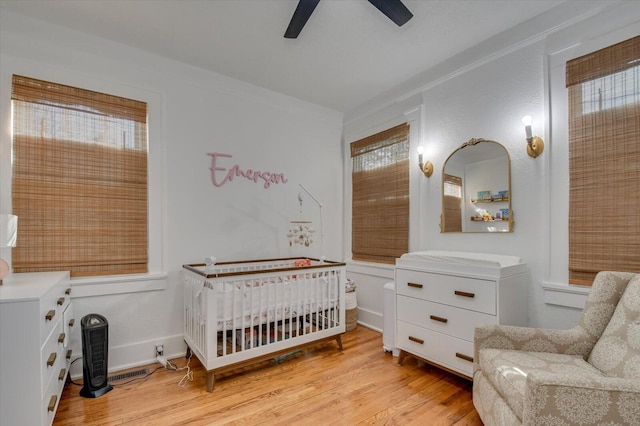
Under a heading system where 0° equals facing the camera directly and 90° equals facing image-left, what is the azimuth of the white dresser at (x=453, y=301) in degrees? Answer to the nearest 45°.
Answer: approximately 45°

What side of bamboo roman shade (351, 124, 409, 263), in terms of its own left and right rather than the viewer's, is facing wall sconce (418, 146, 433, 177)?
left

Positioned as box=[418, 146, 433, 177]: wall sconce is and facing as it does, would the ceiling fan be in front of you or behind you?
in front

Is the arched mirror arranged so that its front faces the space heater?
yes

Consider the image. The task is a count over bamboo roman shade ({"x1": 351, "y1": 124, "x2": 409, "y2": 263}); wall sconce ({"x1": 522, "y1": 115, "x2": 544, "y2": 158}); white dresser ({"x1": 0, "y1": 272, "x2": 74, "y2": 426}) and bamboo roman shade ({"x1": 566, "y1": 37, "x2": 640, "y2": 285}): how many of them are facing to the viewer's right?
1

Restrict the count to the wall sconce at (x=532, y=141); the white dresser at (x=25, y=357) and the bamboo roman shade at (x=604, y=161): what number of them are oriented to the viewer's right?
1

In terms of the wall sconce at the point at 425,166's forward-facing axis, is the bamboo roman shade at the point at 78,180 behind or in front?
in front

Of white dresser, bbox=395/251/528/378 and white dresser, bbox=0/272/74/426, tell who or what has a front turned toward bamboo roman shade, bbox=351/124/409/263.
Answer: white dresser, bbox=0/272/74/426

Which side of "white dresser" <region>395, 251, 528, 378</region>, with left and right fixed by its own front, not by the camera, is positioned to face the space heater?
front

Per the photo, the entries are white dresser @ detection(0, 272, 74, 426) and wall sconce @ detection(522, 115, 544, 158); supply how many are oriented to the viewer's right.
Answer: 1

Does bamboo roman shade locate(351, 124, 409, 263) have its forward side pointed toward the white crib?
yes

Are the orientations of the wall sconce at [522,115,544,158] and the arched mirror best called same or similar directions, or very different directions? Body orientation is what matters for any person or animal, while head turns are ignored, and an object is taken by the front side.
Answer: same or similar directions

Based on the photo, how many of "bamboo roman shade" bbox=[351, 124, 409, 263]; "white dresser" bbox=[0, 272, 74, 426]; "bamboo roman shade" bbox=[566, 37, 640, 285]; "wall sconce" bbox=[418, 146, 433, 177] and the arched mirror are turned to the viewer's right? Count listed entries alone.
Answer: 1

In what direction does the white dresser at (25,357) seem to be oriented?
to the viewer's right

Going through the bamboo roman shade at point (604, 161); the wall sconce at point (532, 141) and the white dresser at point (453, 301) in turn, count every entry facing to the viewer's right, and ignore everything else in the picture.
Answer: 0

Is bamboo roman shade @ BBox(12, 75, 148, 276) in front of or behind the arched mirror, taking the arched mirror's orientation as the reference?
in front

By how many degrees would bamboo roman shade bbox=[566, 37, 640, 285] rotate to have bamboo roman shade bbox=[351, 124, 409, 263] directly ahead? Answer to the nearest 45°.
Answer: approximately 45° to its right
